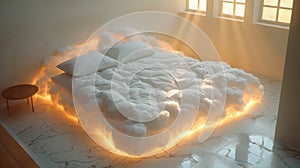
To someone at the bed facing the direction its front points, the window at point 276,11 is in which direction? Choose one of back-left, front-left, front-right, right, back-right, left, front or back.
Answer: left

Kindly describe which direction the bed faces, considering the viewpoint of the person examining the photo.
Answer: facing the viewer and to the right of the viewer

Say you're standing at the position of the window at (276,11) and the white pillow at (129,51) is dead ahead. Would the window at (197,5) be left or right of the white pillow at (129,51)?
right

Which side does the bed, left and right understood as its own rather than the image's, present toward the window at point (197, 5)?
left

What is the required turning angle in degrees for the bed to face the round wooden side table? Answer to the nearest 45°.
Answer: approximately 135° to its right

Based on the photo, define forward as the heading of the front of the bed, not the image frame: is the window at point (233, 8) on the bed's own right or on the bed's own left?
on the bed's own left
